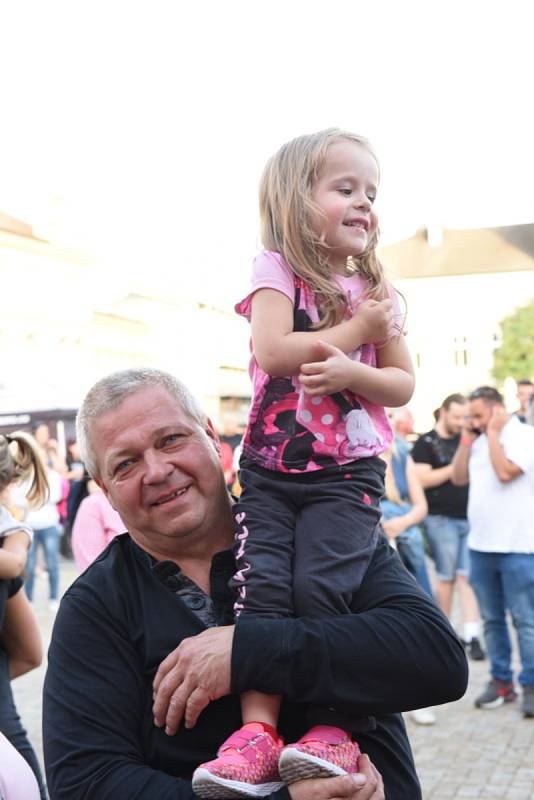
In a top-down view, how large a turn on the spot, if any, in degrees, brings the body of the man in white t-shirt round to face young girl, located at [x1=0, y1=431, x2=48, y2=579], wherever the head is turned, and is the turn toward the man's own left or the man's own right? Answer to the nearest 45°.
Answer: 0° — they already face them

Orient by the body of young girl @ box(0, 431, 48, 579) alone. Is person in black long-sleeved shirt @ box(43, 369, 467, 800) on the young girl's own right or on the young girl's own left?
on the young girl's own left
